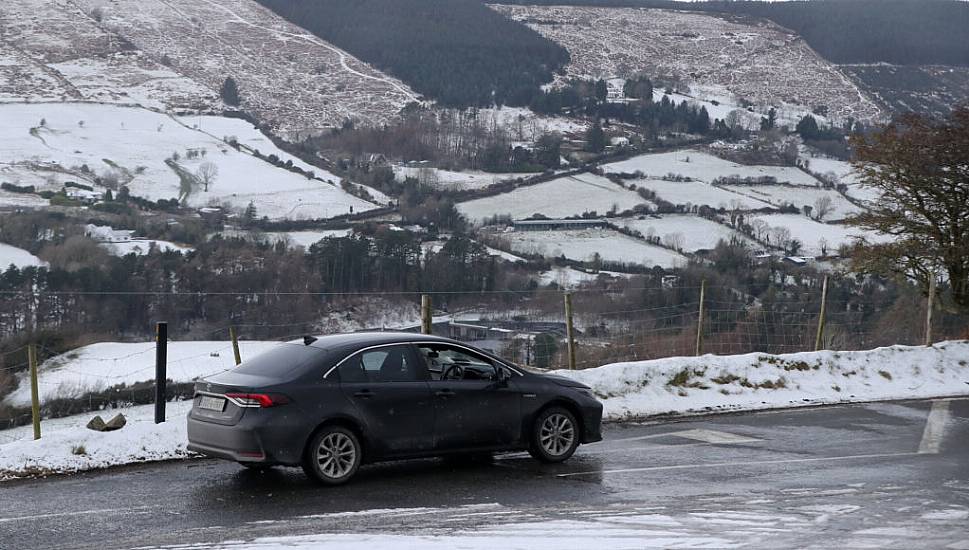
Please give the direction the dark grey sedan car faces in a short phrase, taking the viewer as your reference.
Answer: facing away from the viewer and to the right of the viewer

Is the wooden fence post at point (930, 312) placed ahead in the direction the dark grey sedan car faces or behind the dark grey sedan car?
ahead

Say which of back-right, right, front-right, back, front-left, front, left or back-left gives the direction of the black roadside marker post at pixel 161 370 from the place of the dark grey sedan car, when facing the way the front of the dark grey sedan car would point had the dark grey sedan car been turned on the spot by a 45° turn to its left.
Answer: front-left

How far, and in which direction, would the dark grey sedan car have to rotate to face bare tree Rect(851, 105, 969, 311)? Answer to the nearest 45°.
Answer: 0° — it already faces it

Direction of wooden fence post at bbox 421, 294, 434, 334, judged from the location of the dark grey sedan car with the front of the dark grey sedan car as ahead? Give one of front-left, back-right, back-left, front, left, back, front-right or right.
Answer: front-left

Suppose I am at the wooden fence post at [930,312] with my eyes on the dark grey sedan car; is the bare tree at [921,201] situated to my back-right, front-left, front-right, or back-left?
back-right
